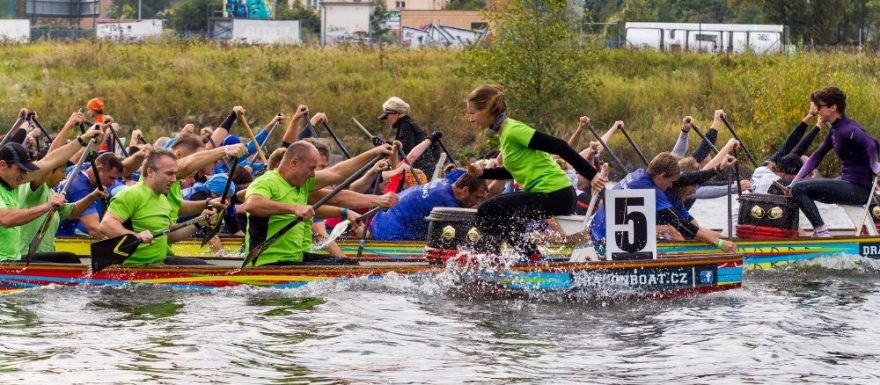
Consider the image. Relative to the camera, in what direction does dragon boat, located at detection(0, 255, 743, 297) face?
facing to the right of the viewer

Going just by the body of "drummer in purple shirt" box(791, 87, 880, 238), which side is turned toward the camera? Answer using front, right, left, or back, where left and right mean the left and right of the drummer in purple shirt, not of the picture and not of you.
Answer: left

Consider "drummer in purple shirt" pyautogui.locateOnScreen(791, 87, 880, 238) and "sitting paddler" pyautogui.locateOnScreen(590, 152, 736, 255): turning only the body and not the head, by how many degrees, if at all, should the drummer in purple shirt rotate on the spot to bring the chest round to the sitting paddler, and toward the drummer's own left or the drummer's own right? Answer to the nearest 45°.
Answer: approximately 45° to the drummer's own left

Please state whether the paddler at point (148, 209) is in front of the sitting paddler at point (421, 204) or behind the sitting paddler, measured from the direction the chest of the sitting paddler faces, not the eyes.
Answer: behind

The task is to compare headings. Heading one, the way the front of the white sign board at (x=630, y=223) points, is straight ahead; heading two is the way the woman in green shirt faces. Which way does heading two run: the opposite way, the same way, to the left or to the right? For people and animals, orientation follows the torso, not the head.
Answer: to the right

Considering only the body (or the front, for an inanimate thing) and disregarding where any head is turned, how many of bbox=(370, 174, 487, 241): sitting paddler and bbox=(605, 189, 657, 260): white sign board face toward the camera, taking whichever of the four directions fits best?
1

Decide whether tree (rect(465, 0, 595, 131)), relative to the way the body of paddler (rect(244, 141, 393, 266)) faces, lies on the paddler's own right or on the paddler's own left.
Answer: on the paddler's own left

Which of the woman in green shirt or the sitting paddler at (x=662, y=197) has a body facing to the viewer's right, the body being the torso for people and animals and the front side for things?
the sitting paddler

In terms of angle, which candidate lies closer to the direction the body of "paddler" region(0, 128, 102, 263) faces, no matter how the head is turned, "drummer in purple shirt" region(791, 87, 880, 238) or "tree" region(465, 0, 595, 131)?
the drummer in purple shirt

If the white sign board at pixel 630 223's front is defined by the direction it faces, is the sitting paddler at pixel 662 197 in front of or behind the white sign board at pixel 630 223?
behind

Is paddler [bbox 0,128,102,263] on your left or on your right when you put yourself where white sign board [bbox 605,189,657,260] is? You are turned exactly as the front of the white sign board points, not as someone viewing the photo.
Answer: on your right

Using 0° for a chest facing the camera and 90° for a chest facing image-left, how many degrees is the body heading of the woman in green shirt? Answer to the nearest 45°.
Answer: approximately 90°

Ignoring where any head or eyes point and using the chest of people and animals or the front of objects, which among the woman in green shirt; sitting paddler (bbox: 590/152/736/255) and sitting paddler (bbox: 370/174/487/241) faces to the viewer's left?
the woman in green shirt
